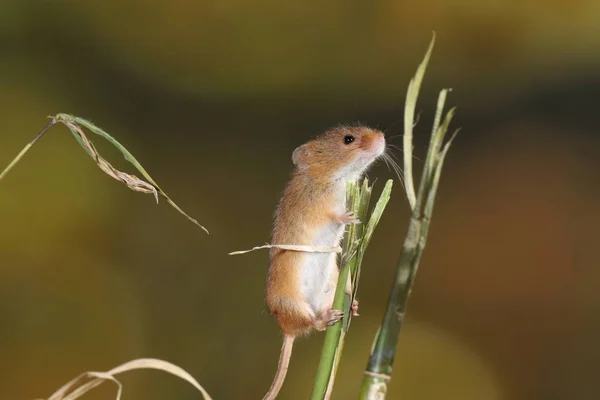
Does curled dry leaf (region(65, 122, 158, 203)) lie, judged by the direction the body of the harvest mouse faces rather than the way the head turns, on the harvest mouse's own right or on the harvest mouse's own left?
on the harvest mouse's own right

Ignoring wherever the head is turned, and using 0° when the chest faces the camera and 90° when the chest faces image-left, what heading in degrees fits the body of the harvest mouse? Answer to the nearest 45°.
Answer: approximately 270°
